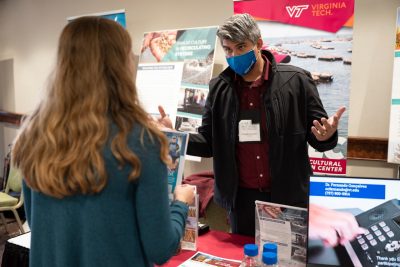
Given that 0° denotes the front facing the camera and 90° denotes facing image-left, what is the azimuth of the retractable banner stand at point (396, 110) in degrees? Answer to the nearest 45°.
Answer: approximately 0°

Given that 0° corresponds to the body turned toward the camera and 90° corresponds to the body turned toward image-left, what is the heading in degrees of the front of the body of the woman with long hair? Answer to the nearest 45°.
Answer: approximately 225°

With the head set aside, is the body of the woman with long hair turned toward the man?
yes

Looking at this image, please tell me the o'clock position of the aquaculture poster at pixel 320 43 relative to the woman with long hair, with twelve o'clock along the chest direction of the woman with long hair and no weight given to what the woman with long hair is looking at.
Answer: The aquaculture poster is roughly at 12 o'clock from the woman with long hair.

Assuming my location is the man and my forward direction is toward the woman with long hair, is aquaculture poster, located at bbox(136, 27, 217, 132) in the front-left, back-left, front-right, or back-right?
back-right

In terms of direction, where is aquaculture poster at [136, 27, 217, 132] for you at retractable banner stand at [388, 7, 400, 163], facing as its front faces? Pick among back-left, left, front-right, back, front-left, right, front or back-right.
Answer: right

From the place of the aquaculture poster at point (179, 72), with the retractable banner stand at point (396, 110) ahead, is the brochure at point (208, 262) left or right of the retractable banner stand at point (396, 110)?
right

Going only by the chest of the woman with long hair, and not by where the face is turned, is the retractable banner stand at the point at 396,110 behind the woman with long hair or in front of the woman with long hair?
in front

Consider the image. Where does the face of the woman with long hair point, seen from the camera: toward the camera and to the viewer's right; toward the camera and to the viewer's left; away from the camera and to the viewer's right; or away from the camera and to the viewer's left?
away from the camera and to the viewer's right
